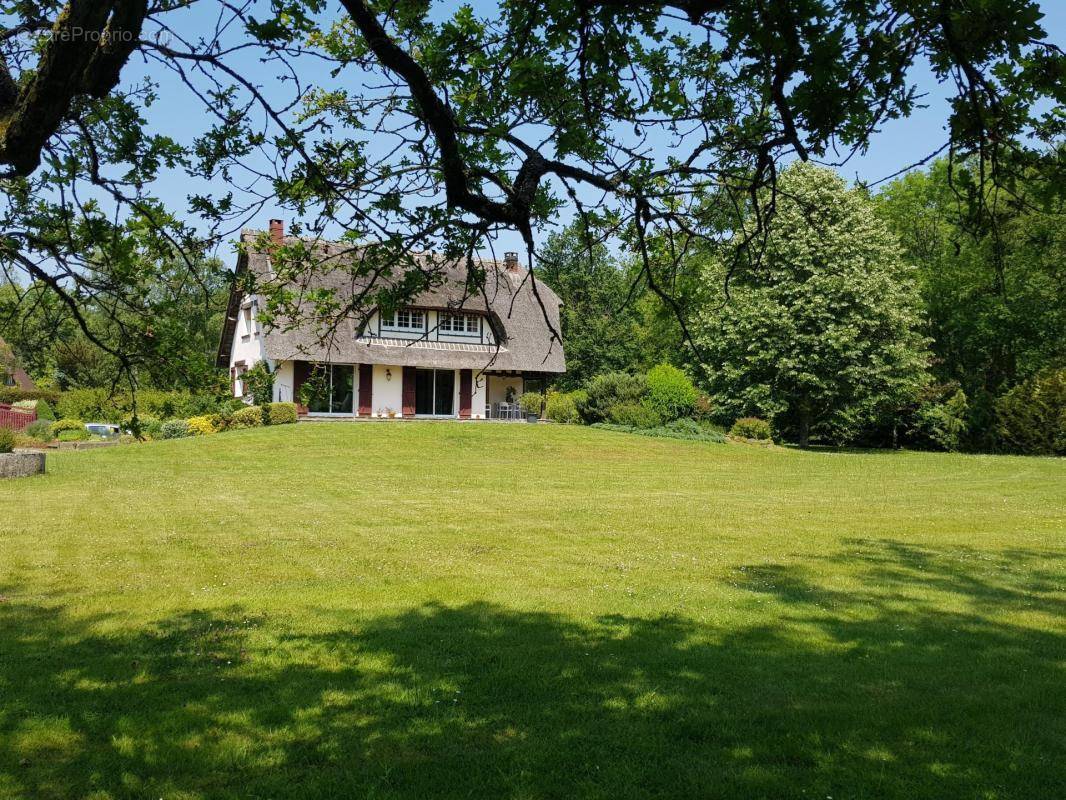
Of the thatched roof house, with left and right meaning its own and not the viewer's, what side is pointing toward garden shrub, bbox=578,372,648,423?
left

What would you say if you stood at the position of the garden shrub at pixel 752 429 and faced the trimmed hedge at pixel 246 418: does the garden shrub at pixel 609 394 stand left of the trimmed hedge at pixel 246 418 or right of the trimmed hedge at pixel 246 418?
right

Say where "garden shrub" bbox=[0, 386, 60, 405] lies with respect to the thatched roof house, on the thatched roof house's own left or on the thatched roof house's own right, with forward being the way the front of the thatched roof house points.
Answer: on the thatched roof house's own right

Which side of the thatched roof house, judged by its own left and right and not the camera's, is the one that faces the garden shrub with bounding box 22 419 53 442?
right

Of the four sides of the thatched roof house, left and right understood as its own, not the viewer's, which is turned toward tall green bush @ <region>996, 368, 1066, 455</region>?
left

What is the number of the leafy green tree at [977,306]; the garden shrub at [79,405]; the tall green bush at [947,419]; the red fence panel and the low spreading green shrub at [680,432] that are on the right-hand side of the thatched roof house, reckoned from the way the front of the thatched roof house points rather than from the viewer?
2

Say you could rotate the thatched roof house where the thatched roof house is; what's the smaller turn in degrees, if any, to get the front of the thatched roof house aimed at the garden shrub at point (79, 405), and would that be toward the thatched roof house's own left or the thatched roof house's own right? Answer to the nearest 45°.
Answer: approximately 90° to the thatched roof house's own right

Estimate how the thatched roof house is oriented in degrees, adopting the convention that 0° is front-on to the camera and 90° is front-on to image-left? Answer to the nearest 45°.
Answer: approximately 0°

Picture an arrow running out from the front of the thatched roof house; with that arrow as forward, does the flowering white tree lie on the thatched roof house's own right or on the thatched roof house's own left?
on the thatched roof house's own left

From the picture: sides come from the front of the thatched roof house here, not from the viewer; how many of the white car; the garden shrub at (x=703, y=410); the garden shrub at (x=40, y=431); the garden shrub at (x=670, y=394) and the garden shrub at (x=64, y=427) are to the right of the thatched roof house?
3

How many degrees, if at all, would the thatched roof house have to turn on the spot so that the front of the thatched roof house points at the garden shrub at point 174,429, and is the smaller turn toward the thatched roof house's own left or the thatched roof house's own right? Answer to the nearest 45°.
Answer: approximately 45° to the thatched roof house's own right

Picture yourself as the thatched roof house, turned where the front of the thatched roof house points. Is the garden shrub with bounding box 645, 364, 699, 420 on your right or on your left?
on your left

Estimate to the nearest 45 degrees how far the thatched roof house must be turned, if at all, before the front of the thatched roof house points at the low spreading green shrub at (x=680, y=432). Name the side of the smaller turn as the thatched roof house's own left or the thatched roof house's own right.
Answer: approximately 45° to the thatched roof house's own left

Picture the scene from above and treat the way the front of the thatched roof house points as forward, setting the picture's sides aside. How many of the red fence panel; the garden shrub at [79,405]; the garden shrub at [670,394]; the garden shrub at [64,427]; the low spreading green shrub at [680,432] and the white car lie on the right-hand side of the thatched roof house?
4

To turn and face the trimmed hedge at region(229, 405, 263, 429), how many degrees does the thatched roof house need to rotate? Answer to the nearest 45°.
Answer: approximately 45° to its right

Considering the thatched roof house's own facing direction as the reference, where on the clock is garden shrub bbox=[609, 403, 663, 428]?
The garden shrub is roughly at 10 o'clock from the thatched roof house.
